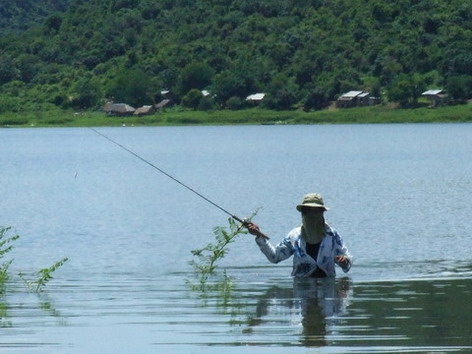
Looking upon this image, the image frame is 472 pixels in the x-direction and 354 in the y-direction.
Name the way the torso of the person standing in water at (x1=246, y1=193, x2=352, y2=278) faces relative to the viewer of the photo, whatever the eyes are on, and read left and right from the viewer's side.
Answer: facing the viewer
